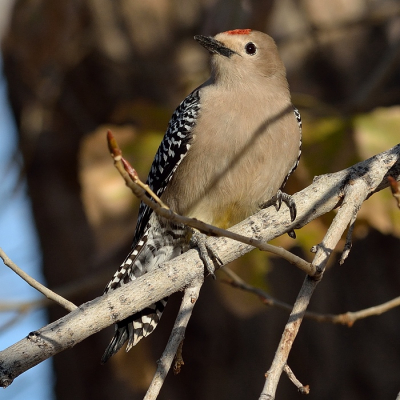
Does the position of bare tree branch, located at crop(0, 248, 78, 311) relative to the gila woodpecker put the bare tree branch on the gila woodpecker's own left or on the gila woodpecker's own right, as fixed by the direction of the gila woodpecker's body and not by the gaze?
on the gila woodpecker's own right

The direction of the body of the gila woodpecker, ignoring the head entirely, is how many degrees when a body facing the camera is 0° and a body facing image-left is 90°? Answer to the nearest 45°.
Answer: approximately 315°
